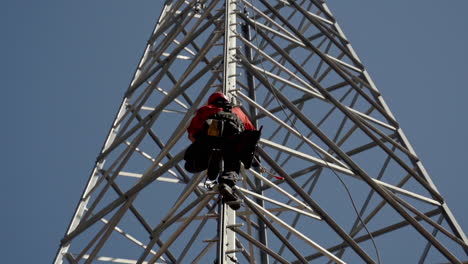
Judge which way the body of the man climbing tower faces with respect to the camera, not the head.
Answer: away from the camera
